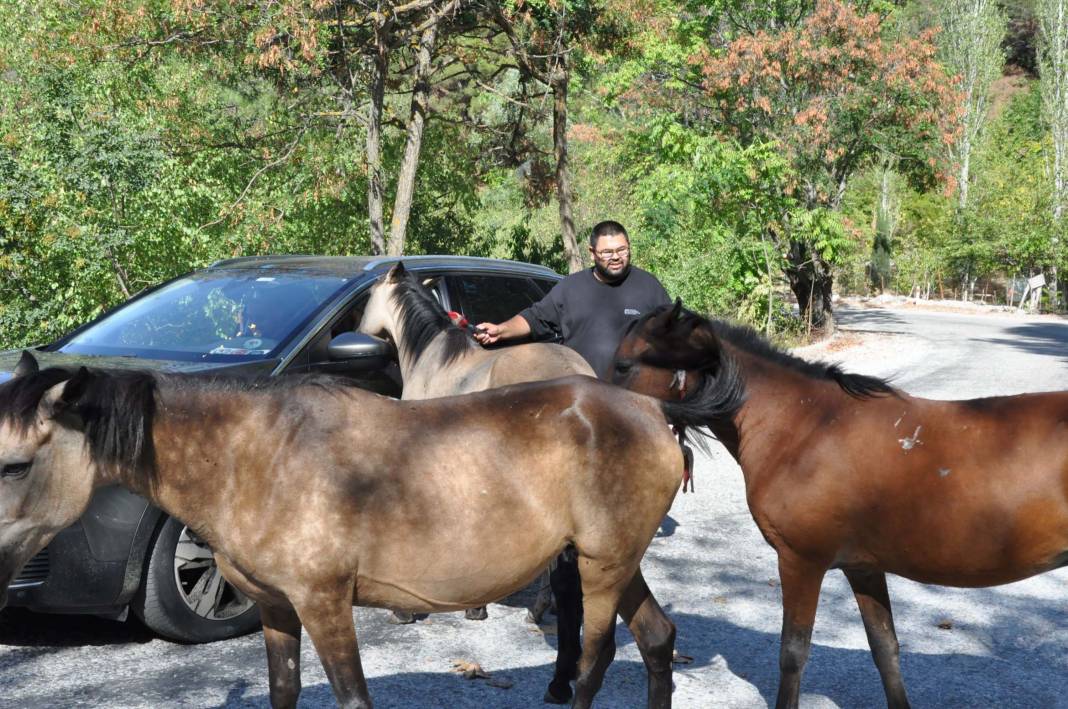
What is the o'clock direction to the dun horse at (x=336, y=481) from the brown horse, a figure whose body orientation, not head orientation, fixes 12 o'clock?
The dun horse is roughly at 11 o'clock from the brown horse.

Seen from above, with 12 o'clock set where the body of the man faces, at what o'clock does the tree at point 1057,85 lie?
The tree is roughly at 7 o'clock from the man.

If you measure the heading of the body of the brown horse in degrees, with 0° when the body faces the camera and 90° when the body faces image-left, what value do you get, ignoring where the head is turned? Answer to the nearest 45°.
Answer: approximately 90°

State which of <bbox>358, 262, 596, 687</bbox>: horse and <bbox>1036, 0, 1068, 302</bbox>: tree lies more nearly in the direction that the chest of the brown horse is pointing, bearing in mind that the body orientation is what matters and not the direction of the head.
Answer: the horse

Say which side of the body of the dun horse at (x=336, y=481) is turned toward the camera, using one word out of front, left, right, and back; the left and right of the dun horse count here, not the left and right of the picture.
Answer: left

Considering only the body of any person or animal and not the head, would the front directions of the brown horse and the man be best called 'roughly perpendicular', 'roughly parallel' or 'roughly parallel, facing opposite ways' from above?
roughly perpendicular

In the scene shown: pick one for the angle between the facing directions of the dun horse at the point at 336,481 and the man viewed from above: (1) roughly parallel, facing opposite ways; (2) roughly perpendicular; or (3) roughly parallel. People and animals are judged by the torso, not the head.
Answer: roughly perpendicular

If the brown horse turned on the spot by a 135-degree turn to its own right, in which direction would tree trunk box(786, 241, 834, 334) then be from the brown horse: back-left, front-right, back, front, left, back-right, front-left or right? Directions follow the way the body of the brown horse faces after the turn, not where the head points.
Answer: front-left

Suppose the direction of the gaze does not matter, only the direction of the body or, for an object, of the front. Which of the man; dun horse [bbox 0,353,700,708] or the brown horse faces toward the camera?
the man

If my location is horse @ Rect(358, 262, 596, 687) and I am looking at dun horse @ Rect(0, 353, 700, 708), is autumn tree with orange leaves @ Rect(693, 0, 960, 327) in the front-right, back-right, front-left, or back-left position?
back-left

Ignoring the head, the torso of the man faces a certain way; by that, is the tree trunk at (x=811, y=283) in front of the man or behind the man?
behind

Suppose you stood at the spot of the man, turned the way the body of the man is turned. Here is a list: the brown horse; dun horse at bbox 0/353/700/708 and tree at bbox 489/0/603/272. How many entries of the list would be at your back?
1

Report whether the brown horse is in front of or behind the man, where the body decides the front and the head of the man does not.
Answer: in front

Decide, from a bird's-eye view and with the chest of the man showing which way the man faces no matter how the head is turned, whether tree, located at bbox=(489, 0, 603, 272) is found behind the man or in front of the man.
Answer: behind

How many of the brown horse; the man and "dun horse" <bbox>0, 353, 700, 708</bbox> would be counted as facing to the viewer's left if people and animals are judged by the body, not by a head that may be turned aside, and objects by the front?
2

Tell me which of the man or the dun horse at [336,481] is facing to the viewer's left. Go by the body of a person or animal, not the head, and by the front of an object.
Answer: the dun horse

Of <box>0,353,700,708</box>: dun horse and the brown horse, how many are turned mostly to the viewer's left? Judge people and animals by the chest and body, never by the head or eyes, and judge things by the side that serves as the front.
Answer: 2

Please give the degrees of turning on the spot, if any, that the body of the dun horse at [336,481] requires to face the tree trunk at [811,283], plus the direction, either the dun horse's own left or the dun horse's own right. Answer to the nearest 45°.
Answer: approximately 135° to the dun horse's own right
